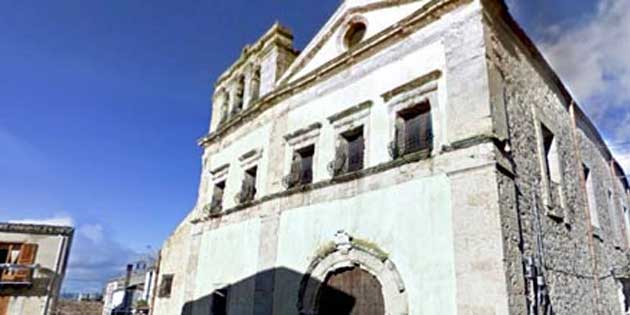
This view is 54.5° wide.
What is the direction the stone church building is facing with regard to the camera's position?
facing the viewer and to the left of the viewer
